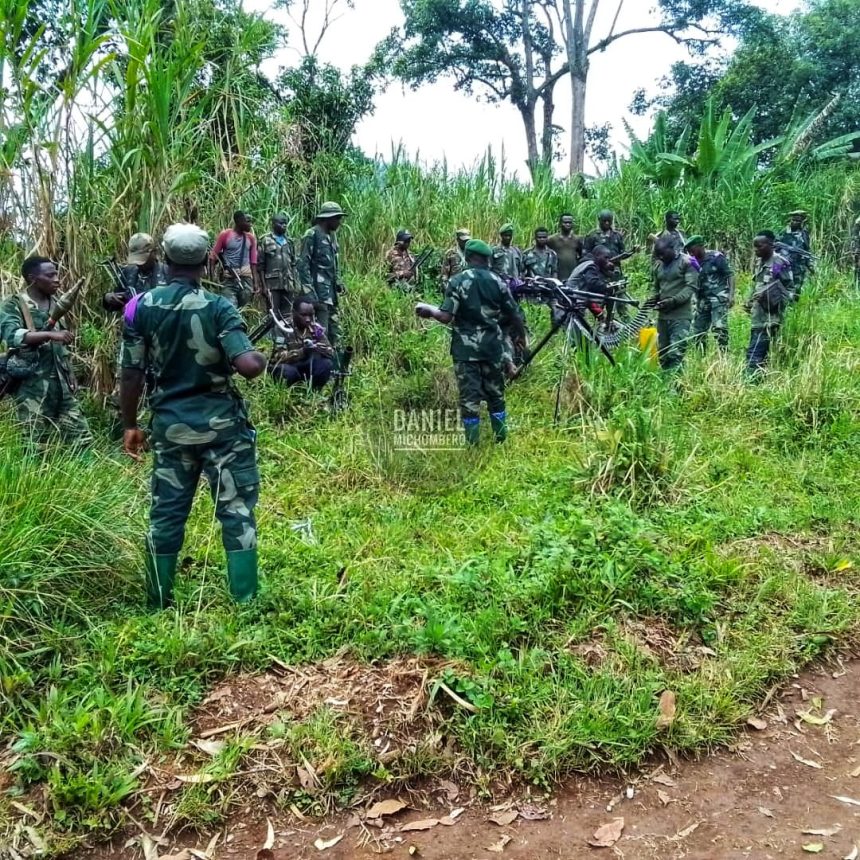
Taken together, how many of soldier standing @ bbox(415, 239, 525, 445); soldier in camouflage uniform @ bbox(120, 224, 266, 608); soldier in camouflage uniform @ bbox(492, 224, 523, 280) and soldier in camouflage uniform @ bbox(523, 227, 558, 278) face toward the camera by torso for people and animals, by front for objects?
2

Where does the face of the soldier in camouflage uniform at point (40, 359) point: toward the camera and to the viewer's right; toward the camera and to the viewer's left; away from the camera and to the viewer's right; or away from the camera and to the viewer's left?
toward the camera and to the viewer's right

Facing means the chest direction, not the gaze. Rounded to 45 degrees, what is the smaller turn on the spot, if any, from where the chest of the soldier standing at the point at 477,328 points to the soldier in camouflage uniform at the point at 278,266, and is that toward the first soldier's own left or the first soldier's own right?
approximately 45° to the first soldier's own left

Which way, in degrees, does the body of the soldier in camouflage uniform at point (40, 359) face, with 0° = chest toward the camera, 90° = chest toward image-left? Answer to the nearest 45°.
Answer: approximately 315°

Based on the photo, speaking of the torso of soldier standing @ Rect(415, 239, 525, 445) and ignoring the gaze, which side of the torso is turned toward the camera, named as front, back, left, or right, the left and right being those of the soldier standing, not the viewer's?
back

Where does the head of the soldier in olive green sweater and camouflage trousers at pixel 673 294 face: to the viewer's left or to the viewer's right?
to the viewer's left

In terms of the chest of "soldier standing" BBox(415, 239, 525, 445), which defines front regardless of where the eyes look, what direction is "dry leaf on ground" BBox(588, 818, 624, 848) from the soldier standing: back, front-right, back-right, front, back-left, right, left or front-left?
back

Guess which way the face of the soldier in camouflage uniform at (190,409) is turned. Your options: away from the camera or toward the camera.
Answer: away from the camera

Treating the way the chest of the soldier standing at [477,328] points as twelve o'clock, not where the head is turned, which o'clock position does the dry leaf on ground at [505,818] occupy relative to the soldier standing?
The dry leaf on ground is roughly at 6 o'clock from the soldier standing.

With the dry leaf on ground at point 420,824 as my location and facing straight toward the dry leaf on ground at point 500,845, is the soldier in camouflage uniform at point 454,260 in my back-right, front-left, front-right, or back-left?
back-left
